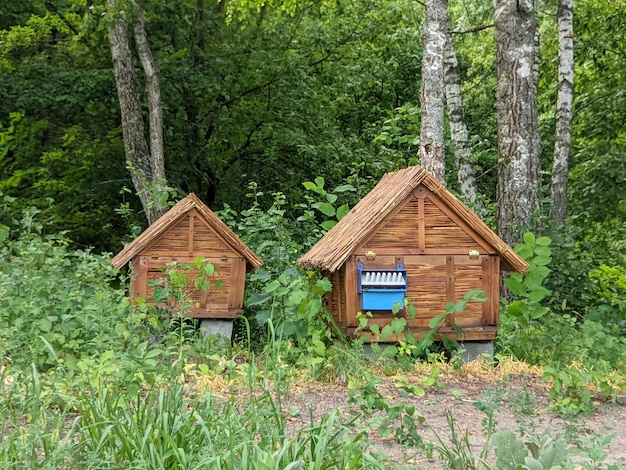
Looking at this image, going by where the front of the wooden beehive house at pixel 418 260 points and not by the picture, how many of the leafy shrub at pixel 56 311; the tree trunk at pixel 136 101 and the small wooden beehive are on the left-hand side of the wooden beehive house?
0

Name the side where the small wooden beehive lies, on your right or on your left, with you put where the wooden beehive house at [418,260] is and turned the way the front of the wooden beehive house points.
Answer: on your right

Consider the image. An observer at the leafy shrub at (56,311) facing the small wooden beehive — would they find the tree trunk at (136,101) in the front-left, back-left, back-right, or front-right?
front-left

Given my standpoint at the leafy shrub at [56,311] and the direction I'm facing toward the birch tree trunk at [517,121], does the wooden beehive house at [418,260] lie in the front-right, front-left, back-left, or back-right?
front-right

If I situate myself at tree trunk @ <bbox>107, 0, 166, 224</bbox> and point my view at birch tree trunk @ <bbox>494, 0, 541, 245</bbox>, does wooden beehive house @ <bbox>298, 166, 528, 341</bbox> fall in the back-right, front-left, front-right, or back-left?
front-right

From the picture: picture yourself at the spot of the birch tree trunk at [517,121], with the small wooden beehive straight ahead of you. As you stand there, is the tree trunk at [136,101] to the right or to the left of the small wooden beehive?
right

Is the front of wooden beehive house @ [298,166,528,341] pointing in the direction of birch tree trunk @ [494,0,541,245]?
no

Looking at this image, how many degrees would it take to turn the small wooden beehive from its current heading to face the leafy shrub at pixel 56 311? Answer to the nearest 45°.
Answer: approximately 45° to its right

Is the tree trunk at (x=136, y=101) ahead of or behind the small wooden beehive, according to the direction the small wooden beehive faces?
behind

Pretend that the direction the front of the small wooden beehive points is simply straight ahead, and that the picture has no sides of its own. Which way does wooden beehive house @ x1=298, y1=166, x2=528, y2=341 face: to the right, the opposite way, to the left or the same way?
the same way

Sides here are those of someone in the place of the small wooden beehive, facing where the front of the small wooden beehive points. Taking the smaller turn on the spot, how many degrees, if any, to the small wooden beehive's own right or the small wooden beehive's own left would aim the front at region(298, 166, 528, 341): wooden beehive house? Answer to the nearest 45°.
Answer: approximately 45° to the small wooden beehive's own left

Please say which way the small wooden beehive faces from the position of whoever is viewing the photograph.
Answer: facing the viewer

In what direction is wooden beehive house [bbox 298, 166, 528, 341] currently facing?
toward the camera

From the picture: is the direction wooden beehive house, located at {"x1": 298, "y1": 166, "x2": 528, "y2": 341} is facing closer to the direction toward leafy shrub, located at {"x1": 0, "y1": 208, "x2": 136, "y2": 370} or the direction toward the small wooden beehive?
the leafy shrub

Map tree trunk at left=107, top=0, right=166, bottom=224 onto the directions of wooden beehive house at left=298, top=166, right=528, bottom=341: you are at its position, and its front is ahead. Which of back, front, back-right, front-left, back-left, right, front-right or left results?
back-right
